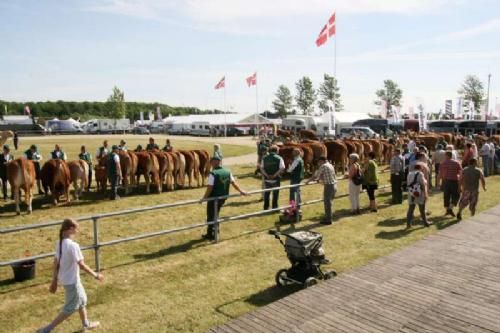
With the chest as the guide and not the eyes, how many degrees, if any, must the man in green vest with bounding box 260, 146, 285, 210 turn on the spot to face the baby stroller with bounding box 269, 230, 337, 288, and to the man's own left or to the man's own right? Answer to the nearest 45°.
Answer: approximately 180°

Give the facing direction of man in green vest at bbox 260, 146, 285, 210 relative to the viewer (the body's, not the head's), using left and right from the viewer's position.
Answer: facing away from the viewer

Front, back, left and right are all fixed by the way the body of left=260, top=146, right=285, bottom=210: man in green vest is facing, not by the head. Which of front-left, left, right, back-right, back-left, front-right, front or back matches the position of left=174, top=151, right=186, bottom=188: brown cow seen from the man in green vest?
front-left

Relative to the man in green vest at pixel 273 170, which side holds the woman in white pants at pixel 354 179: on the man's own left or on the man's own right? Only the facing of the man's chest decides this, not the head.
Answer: on the man's own right
